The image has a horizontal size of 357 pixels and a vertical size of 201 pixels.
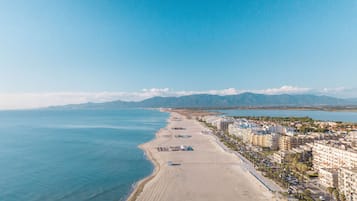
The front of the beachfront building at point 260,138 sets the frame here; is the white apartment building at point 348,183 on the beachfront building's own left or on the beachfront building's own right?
on the beachfront building's own left

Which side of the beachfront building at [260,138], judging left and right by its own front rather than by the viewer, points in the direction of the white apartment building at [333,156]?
left

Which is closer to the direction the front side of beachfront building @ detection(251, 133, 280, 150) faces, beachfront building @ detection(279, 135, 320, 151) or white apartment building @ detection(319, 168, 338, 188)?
the white apartment building

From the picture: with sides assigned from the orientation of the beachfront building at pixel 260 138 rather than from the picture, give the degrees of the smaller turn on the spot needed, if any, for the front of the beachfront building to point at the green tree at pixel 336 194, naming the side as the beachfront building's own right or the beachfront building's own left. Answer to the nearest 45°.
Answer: approximately 45° to the beachfront building's own left

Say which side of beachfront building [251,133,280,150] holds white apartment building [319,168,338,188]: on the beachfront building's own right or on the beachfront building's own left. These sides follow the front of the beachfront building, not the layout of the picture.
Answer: on the beachfront building's own left

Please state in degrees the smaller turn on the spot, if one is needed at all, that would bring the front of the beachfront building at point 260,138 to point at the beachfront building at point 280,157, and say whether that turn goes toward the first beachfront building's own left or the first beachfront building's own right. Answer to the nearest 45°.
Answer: approximately 45° to the first beachfront building's own left

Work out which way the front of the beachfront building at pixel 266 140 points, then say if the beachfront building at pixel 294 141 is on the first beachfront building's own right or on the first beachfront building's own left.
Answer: on the first beachfront building's own left

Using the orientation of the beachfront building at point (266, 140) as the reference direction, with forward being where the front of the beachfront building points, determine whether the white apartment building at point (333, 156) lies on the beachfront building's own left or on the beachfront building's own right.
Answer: on the beachfront building's own left
